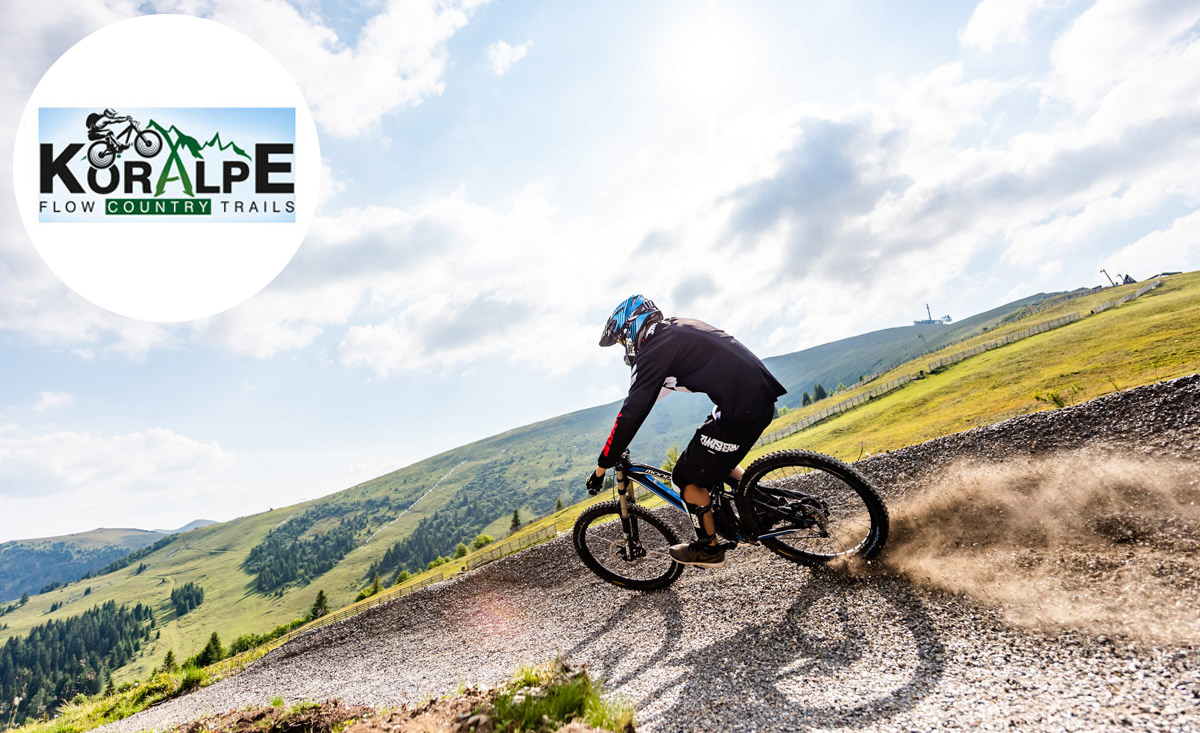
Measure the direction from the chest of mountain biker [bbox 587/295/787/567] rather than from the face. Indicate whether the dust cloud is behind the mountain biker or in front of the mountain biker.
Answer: behind

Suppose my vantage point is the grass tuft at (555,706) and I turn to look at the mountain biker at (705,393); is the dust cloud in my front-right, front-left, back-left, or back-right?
front-right

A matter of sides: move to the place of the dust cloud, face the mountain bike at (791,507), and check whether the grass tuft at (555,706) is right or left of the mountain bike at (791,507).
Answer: left

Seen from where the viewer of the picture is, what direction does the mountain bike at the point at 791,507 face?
facing to the left of the viewer

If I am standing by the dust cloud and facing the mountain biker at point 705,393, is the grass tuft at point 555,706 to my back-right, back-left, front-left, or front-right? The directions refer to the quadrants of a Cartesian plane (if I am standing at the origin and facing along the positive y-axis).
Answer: front-left

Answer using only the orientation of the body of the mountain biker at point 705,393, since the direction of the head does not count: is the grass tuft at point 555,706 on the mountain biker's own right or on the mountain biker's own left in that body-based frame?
on the mountain biker's own left

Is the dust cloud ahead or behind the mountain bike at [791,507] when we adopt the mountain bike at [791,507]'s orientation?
behind

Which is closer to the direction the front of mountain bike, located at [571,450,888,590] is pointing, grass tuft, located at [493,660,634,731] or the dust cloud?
the grass tuft

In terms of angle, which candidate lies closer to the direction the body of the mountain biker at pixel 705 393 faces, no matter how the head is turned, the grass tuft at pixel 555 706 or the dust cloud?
the grass tuft

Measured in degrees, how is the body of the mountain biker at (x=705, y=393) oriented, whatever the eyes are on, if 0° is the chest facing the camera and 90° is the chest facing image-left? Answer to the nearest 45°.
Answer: approximately 90°
